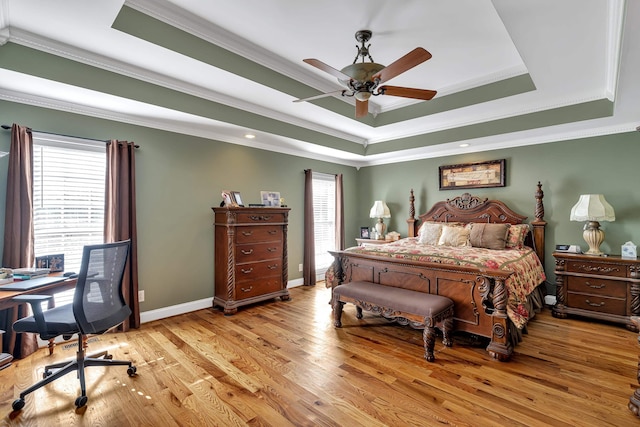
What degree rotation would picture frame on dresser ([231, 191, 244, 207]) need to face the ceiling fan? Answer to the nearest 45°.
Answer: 0° — it already faces it

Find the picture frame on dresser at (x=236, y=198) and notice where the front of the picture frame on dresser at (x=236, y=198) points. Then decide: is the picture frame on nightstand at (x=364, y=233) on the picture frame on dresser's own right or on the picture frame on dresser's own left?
on the picture frame on dresser's own left

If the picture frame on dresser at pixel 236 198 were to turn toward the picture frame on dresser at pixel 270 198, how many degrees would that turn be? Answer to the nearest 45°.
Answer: approximately 90° to its left

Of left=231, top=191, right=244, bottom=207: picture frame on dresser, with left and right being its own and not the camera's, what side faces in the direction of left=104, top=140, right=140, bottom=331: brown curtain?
right

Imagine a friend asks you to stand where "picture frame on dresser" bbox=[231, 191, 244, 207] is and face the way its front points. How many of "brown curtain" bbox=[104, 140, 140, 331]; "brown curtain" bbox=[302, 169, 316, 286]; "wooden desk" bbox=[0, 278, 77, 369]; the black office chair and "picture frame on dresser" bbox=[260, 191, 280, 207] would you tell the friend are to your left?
2

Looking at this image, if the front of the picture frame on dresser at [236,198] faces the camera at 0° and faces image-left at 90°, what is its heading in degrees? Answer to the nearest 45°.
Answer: approximately 315°

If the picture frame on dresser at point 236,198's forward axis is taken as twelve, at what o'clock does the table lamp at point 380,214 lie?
The table lamp is roughly at 10 o'clock from the picture frame on dresser.

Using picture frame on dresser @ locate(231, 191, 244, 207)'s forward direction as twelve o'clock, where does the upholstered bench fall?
The upholstered bench is roughly at 12 o'clock from the picture frame on dresser.

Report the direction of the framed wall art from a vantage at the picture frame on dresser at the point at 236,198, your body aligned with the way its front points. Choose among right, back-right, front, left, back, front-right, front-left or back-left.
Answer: front-left

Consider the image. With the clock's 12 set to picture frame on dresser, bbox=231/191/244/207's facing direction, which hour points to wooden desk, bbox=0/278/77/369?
The wooden desk is roughly at 3 o'clock from the picture frame on dresser.

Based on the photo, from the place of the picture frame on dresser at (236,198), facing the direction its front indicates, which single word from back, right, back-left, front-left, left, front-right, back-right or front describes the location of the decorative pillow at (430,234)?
front-left
